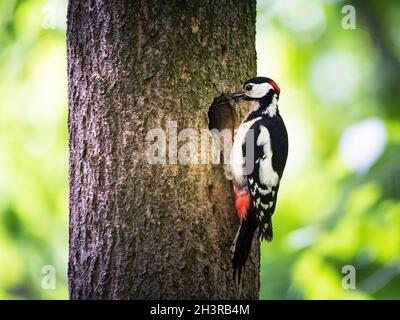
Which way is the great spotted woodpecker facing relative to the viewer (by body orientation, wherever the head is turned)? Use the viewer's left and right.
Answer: facing to the left of the viewer
